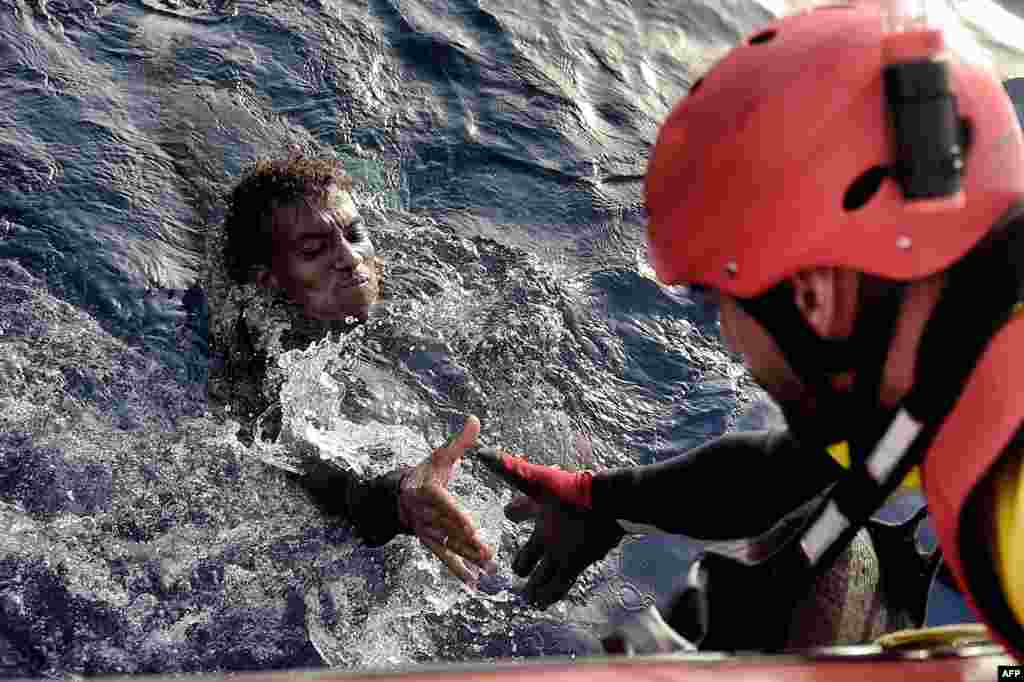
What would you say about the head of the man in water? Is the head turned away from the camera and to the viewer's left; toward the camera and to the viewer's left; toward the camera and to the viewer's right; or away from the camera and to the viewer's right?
toward the camera and to the viewer's right
